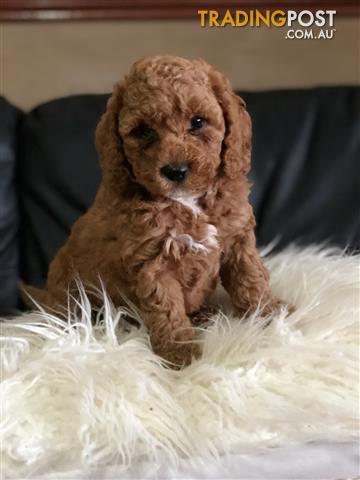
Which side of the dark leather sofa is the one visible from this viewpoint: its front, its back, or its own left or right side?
front

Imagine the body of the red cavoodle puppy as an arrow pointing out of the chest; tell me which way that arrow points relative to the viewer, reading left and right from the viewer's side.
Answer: facing the viewer
